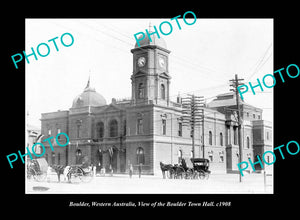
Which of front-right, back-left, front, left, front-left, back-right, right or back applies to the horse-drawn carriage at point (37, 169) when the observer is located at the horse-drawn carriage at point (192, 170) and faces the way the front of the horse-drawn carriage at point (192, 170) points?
front-left

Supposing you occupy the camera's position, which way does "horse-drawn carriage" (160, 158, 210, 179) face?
facing to the left of the viewer
